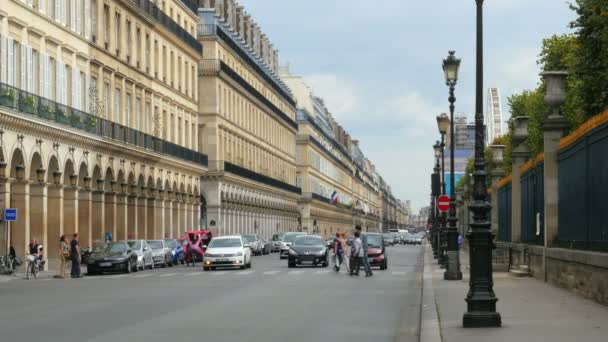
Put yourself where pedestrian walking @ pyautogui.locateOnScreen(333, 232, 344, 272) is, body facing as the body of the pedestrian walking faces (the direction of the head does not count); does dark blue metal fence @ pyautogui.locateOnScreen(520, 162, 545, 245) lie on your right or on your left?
on your left
